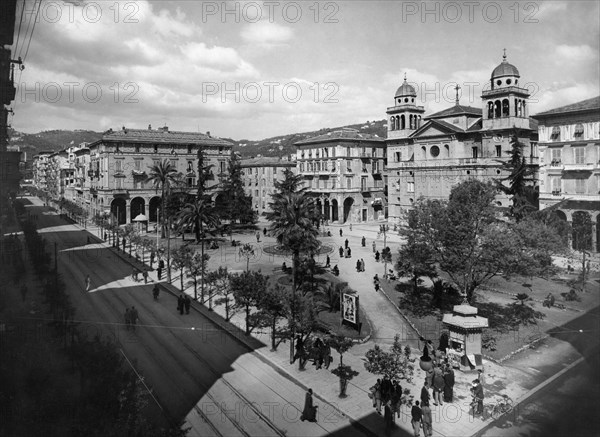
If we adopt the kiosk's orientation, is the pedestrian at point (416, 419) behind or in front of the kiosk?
in front

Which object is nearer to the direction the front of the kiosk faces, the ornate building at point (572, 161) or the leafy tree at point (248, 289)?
the leafy tree

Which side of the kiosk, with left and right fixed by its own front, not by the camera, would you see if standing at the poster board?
right

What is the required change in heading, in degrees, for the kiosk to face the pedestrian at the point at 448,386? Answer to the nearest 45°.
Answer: approximately 45° to its left

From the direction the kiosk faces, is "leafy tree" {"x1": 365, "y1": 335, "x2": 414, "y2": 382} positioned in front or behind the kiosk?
in front

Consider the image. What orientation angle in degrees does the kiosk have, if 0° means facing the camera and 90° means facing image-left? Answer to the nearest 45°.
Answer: approximately 45°

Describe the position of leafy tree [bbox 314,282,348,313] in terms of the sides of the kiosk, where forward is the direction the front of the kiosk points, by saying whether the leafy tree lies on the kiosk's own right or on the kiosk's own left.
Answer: on the kiosk's own right

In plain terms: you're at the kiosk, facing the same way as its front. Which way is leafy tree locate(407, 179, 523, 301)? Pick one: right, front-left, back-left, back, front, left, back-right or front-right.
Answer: back-right

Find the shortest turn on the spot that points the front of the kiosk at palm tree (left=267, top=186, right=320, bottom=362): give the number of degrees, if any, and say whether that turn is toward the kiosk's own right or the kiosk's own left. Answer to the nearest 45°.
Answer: approximately 90° to the kiosk's own right

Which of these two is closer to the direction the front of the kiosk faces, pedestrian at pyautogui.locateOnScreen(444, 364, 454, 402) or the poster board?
the pedestrian

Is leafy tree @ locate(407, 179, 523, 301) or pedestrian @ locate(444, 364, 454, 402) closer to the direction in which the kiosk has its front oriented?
the pedestrian

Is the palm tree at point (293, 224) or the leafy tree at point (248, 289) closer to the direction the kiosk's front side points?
the leafy tree

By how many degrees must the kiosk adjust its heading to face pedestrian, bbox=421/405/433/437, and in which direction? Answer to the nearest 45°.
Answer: approximately 45° to its left

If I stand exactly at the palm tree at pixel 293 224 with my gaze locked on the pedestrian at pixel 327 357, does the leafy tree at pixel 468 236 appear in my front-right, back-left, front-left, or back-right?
front-left
